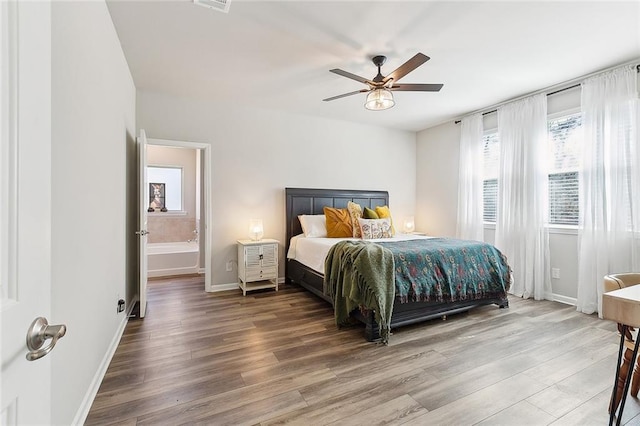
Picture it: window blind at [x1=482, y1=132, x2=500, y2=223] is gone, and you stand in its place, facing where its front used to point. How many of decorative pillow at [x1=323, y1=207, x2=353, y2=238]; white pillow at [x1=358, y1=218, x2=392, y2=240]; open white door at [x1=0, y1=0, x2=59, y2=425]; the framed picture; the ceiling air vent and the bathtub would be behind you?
0

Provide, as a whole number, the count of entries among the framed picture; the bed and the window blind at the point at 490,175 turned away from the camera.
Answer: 0

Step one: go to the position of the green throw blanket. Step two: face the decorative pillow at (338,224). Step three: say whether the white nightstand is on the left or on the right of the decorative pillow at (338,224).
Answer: left

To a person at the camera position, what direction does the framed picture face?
facing the viewer

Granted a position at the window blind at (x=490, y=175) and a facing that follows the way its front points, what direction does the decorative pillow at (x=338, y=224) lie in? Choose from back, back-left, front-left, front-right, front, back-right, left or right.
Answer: front

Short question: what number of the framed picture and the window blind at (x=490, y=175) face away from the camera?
0

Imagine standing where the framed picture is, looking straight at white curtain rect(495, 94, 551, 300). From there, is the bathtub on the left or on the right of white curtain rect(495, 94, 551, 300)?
right

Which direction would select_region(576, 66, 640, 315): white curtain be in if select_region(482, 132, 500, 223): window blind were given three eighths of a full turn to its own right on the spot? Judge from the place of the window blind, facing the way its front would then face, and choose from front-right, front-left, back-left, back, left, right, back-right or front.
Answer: back-right

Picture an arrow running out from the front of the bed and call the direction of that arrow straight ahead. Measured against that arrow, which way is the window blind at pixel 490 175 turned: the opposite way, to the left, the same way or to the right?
to the right

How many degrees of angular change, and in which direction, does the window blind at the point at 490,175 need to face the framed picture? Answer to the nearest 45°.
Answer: approximately 45° to its right

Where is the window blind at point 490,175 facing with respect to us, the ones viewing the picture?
facing the viewer and to the left of the viewer

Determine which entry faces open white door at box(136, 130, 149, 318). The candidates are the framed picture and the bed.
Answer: the framed picture

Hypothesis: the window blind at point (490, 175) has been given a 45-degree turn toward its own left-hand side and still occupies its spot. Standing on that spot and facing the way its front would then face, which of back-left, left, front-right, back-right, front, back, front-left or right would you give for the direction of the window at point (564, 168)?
front-left

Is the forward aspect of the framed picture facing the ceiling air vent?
yes

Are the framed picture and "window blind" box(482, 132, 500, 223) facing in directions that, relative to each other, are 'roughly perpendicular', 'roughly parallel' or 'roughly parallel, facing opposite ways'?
roughly perpendicular

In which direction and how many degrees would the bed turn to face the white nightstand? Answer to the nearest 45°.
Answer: approximately 135° to its right

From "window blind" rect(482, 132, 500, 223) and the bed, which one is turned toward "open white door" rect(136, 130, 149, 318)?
the window blind

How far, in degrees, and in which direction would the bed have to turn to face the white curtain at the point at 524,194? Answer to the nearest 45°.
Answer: approximately 45° to its left

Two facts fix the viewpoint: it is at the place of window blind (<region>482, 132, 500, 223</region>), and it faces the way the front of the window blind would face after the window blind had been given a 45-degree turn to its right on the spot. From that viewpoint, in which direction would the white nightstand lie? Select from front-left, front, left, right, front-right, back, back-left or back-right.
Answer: front-left

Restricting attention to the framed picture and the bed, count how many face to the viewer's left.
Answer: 0

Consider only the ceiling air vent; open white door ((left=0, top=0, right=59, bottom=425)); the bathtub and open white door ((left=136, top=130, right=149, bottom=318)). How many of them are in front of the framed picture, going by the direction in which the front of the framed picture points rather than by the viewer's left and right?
4

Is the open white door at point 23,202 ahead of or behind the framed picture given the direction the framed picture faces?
ahead
